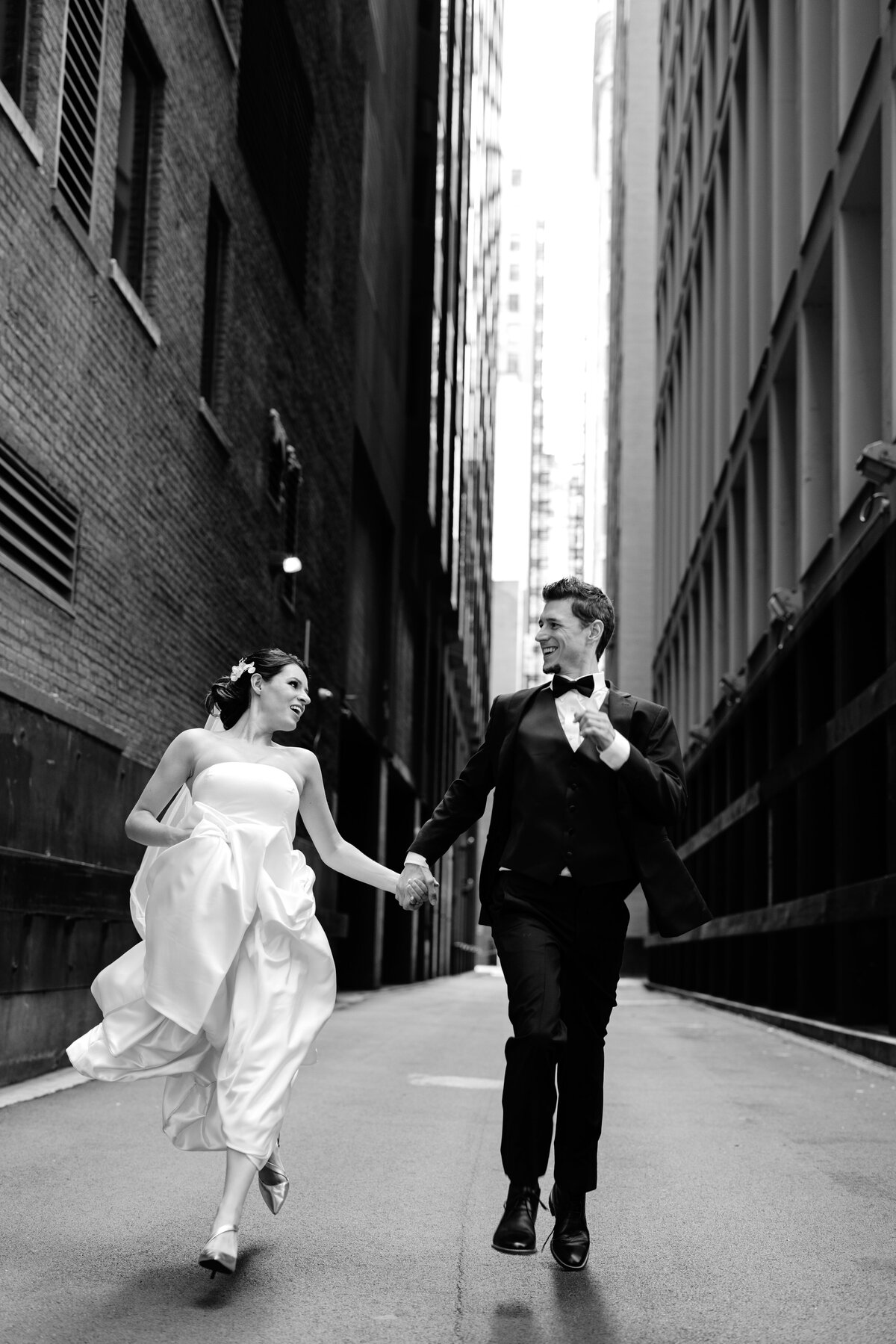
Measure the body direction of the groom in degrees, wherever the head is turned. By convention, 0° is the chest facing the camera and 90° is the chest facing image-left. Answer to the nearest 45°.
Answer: approximately 0°

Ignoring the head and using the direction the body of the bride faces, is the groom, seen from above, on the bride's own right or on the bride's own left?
on the bride's own left

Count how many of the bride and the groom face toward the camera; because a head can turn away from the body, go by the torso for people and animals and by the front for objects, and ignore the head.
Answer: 2

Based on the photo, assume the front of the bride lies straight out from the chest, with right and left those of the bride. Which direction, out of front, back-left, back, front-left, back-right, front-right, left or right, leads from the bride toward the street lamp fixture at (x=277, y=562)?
back

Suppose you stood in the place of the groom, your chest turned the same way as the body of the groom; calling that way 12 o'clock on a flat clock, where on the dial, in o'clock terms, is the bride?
The bride is roughly at 3 o'clock from the groom.

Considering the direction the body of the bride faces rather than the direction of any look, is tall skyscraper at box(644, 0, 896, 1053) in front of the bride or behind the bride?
behind
